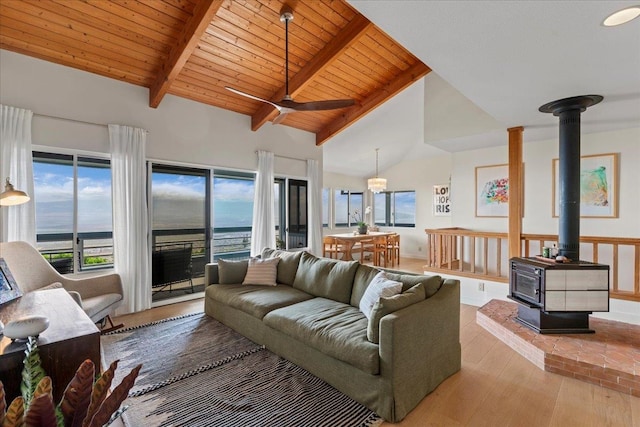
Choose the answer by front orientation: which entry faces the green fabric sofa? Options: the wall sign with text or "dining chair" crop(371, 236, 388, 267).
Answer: the wall sign with text

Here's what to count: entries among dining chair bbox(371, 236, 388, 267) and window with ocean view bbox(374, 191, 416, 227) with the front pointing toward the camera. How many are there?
1

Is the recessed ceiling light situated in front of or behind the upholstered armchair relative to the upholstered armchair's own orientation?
in front

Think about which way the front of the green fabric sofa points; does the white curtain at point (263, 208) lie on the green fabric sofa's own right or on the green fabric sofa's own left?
on the green fabric sofa's own right

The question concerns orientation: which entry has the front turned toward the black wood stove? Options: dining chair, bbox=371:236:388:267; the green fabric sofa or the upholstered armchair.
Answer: the upholstered armchair

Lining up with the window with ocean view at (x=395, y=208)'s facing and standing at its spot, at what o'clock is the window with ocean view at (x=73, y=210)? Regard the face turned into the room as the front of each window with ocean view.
the window with ocean view at (x=73, y=210) is roughly at 1 o'clock from the window with ocean view at (x=395, y=208).

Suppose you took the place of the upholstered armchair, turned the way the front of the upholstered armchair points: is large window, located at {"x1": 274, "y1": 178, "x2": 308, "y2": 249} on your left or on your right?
on your left

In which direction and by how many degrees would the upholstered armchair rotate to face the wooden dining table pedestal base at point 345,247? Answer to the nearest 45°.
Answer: approximately 45° to its left

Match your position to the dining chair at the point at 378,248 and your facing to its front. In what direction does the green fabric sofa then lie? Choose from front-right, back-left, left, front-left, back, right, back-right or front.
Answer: back-left

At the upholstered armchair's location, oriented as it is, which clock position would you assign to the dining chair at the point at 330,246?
The dining chair is roughly at 10 o'clock from the upholstered armchair.

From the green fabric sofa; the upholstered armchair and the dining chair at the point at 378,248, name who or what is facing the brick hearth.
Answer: the upholstered armchair

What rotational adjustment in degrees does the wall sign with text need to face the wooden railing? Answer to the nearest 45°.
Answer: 0° — it already faces it

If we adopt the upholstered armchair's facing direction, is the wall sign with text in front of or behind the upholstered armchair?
in front

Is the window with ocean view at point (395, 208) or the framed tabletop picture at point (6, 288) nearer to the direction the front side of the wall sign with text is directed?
the framed tabletop picture
